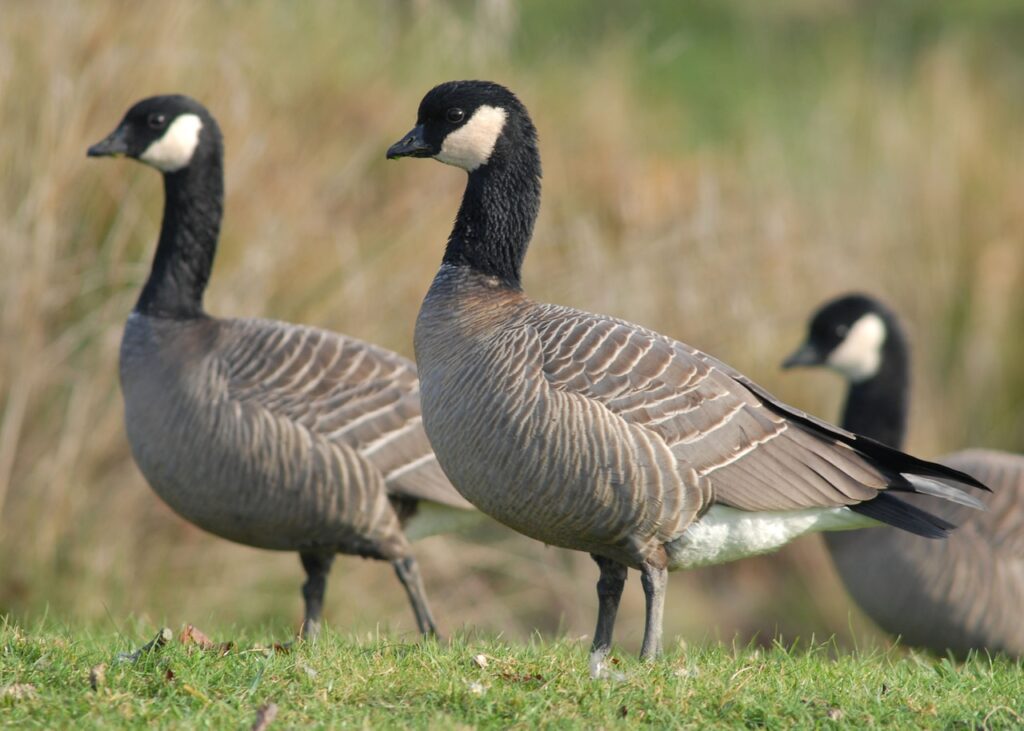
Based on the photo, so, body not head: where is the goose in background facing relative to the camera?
to the viewer's left

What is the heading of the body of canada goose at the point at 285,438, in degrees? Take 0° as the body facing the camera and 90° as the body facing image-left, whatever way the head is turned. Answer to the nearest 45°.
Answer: approximately 90°

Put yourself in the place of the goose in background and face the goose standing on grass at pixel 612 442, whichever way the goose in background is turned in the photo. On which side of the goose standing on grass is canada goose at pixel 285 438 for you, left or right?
right

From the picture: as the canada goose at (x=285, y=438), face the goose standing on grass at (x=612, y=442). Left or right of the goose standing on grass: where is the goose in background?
left

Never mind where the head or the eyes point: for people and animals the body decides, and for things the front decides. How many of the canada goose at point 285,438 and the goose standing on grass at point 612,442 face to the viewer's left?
2

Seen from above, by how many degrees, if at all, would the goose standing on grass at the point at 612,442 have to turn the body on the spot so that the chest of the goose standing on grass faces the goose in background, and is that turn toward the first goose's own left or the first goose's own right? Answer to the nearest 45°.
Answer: approximately 135° to the first goose's own right

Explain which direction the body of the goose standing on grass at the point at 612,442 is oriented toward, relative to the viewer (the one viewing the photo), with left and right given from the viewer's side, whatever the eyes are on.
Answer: facing to the left of the viewer

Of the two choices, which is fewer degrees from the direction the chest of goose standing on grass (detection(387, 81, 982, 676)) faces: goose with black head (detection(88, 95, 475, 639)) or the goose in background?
the goose with black head

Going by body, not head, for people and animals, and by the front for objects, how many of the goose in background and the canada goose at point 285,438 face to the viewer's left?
2

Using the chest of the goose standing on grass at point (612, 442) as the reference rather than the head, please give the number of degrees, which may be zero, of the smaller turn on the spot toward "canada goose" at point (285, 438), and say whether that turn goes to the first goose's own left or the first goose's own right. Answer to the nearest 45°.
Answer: approximately 45° to the first goose's own right

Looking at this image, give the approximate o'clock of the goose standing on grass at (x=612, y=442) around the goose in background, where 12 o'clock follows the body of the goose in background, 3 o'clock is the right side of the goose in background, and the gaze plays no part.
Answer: The goose standing on grass is roughly at 10 o'clock from the goose in background.
